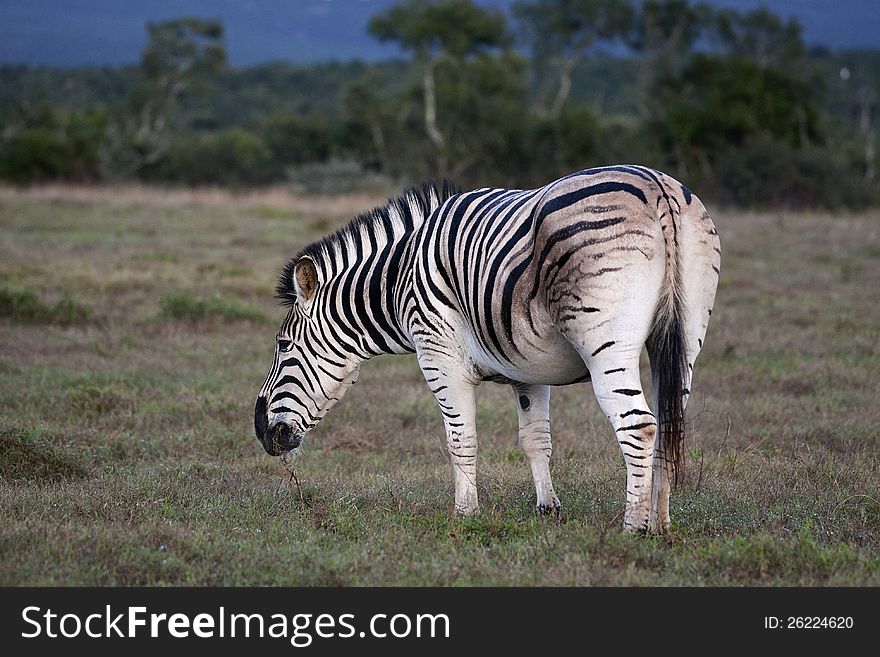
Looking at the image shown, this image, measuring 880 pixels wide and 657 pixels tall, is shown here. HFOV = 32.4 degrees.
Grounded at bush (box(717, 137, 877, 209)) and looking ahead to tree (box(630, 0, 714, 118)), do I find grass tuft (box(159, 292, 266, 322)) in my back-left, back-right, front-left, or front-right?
back-left

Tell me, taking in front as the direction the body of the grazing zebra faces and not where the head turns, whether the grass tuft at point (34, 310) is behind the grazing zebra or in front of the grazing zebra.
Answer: in front

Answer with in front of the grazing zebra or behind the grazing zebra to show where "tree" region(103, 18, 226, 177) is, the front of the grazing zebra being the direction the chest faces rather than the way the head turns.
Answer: in front

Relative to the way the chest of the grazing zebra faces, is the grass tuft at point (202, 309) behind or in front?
in front

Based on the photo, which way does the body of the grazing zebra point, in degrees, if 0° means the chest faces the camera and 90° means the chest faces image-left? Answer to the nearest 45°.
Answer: approximately 135°

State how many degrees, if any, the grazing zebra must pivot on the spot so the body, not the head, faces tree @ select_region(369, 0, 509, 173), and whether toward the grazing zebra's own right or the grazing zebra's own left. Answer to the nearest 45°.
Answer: approximately 45° to the grazing zebra's own right

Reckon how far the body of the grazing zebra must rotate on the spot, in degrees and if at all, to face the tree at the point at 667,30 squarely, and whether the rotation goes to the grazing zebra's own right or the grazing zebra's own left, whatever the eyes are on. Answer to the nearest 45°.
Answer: approximately 45° to the grazing zebra's own right

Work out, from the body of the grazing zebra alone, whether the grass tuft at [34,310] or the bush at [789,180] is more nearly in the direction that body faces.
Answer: the grass tuft

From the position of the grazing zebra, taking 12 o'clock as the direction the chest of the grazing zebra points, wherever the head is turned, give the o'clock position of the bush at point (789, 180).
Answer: The bush is roughly at 2 o'clock from the grazing zebra.
